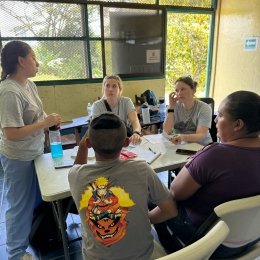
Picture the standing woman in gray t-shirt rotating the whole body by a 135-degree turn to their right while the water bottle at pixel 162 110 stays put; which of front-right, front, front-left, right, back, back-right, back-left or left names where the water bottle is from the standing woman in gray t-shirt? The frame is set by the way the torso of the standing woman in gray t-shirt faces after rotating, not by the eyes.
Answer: back

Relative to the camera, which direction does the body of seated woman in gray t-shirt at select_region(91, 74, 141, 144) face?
toward the camera

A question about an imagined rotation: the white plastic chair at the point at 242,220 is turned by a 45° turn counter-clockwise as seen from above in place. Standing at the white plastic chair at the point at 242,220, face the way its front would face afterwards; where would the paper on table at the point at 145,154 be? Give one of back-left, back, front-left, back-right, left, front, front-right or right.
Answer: front-right

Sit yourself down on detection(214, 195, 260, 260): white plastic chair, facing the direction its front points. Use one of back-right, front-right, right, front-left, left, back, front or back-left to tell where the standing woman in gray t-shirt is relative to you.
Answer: front-left

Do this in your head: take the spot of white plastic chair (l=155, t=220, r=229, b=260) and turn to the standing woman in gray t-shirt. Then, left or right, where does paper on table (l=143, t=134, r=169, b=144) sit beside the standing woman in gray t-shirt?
right

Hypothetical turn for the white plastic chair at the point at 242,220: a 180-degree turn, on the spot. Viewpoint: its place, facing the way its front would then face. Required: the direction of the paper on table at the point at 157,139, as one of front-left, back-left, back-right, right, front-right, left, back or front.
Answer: back

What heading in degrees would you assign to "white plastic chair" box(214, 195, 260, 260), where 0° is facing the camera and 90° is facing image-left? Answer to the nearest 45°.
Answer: approximately 135°

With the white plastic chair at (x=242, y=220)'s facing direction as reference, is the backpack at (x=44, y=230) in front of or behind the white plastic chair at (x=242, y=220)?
in front

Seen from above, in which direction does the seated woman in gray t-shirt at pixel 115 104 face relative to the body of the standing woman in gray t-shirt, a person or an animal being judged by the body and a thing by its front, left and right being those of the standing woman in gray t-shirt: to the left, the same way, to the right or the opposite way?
to the right

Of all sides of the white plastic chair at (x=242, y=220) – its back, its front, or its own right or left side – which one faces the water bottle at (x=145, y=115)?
front

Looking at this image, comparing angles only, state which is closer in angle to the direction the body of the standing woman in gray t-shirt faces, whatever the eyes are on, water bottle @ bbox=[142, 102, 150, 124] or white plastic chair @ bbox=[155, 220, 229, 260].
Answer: the water bottle

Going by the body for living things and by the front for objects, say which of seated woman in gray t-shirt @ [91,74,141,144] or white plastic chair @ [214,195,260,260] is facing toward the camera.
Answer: the seated woman in gray t-shirt

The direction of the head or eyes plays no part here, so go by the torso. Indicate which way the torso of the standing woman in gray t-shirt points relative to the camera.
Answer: to the viewer's right

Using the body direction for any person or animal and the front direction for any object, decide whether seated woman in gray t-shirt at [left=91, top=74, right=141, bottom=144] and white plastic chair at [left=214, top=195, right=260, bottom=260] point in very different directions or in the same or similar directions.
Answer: very different directions

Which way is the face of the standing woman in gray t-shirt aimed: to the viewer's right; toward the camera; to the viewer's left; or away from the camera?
to the viewer's right

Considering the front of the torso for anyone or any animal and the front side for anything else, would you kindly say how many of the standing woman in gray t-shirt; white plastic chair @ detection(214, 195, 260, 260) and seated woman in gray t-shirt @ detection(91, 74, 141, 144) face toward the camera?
1
